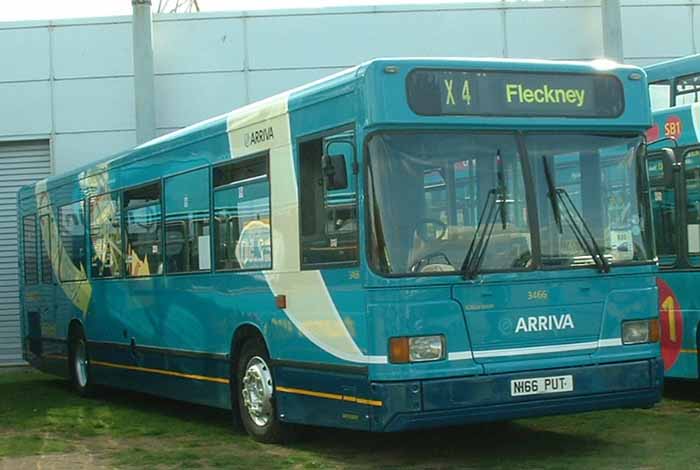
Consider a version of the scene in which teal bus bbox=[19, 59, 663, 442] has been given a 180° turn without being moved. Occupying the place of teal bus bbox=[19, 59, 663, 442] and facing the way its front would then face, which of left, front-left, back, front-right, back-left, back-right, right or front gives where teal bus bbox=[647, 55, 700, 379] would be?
right

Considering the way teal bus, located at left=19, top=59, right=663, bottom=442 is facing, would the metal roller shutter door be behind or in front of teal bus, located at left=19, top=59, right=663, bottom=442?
behind

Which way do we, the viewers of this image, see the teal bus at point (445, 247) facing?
facing the viewer and to the right of the viewer
